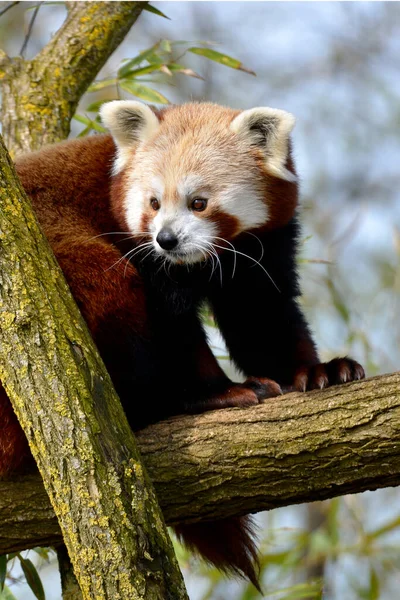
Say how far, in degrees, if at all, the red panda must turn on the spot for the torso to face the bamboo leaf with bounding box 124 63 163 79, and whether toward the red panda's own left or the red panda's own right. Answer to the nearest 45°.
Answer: approximately 135° to the red panda's own left

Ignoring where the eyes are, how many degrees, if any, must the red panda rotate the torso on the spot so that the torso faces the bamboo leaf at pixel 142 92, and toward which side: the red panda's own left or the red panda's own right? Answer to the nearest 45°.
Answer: approximately 135° to the red panda's own left

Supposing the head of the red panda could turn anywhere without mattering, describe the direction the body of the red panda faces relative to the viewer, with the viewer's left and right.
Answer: facing the viewer and to the right of the viewer

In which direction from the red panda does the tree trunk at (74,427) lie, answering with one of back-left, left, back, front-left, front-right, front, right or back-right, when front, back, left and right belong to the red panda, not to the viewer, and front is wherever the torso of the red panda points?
front-right

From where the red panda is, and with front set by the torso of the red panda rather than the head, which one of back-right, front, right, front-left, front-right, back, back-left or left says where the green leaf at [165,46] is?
back-left

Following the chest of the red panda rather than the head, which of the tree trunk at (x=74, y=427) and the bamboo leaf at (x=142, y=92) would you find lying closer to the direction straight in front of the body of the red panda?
the tree trunk

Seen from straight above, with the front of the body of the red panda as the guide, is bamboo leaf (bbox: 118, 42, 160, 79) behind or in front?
behind
